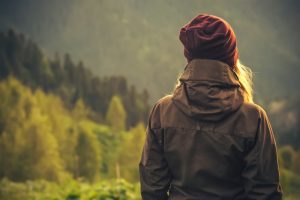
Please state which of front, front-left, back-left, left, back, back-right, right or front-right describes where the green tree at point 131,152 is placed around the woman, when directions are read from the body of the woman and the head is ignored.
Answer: front

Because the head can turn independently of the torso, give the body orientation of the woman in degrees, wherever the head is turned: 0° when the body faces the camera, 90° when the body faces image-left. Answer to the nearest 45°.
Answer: approximately 180°

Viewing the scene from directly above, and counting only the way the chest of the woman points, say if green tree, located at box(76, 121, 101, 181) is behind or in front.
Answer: in front

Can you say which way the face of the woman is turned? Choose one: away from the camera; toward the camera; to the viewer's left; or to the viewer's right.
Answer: away from the camera

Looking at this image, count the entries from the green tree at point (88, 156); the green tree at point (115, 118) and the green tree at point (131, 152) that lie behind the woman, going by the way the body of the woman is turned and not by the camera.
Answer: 0

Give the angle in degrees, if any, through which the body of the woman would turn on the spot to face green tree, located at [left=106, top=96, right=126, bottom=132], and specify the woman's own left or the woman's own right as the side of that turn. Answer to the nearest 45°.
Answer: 0° — they already face it
